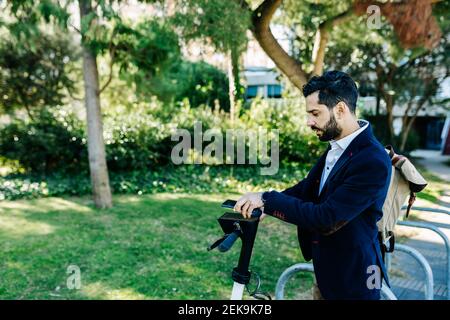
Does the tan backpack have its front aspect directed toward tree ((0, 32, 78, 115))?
no

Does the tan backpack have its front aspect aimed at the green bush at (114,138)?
no

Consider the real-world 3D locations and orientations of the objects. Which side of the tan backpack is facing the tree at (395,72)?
left

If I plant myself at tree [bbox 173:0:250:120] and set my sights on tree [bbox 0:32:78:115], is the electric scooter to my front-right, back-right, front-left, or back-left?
back-left

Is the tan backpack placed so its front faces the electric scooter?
no

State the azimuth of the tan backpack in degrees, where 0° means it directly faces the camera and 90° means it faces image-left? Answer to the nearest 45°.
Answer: approximately 270°

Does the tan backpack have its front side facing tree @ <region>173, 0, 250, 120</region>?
no

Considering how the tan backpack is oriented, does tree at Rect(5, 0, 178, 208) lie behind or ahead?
behind
